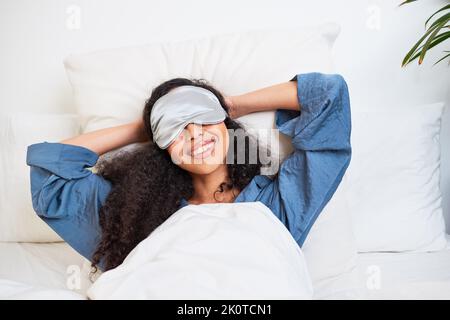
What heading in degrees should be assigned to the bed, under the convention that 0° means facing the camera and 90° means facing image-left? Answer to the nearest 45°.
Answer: approximately 0°
